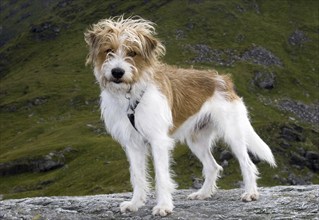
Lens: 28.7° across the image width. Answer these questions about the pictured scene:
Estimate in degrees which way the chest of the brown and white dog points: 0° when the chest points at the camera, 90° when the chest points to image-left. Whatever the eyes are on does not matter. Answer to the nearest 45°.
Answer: approximately 45°
